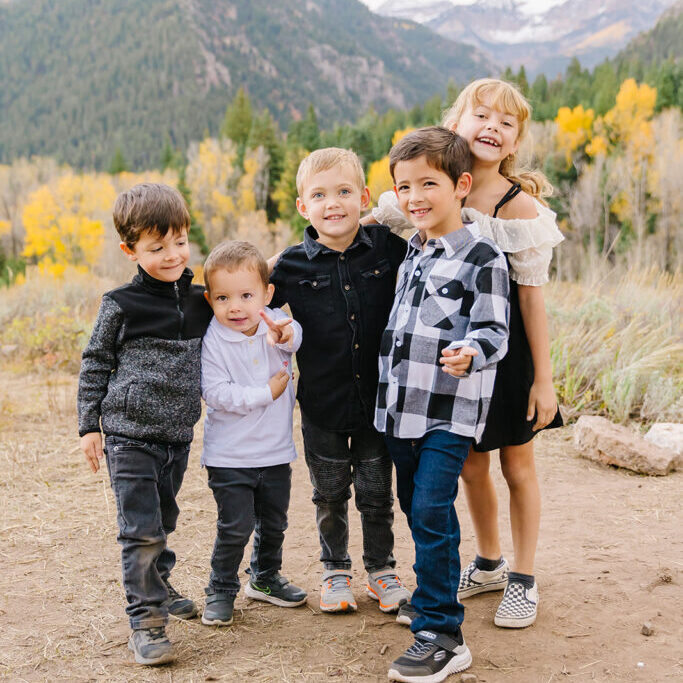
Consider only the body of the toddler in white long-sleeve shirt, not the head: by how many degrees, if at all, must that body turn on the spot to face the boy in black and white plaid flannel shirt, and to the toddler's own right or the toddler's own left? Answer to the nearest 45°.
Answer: approximately 45° to the toddler's own left

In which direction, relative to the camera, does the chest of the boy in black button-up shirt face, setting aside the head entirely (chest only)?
toward the camera

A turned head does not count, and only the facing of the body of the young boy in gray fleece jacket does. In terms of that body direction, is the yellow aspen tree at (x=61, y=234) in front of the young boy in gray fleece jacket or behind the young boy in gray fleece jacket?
behind

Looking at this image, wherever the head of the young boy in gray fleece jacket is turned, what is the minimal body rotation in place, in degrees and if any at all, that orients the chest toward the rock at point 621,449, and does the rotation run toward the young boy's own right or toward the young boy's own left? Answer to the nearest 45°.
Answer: approximately 90° to the young boy's own left

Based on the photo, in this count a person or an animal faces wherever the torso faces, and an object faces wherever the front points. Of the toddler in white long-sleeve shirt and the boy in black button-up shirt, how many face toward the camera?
2

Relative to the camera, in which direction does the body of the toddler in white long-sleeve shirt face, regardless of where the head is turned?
toward the camera
